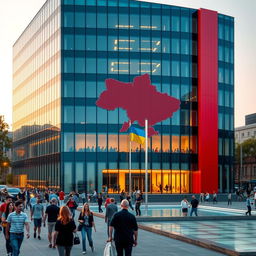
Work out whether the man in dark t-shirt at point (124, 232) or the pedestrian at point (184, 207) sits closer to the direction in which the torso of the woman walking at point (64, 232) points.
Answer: the pedestrian

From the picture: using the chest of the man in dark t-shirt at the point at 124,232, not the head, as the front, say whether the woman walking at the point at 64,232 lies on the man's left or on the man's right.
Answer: on the man's left

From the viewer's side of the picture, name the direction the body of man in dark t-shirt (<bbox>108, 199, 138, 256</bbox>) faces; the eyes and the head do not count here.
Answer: away from the camera

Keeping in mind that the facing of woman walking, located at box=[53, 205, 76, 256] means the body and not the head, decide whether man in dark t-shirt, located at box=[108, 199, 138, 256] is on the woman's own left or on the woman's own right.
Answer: on the woman's own right

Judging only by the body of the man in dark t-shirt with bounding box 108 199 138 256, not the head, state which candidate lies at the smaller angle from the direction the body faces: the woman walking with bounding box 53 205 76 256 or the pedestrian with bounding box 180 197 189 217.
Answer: the pedestrian

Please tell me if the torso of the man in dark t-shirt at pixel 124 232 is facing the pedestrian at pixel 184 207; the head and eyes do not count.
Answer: yes

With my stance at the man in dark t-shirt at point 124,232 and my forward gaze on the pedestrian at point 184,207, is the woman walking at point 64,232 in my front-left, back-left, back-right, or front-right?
back-left

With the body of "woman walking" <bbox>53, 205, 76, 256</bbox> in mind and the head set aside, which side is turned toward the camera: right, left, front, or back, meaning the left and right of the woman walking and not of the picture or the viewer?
back

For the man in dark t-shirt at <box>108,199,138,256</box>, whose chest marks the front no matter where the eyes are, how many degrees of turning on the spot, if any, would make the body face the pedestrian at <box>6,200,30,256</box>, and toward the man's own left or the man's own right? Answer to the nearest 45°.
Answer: approximately 45° to the man's own left

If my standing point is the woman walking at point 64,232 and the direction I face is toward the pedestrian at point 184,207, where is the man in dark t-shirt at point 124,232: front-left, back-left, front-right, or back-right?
front-right

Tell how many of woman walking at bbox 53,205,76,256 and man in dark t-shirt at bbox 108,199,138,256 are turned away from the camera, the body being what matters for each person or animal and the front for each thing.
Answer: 2
